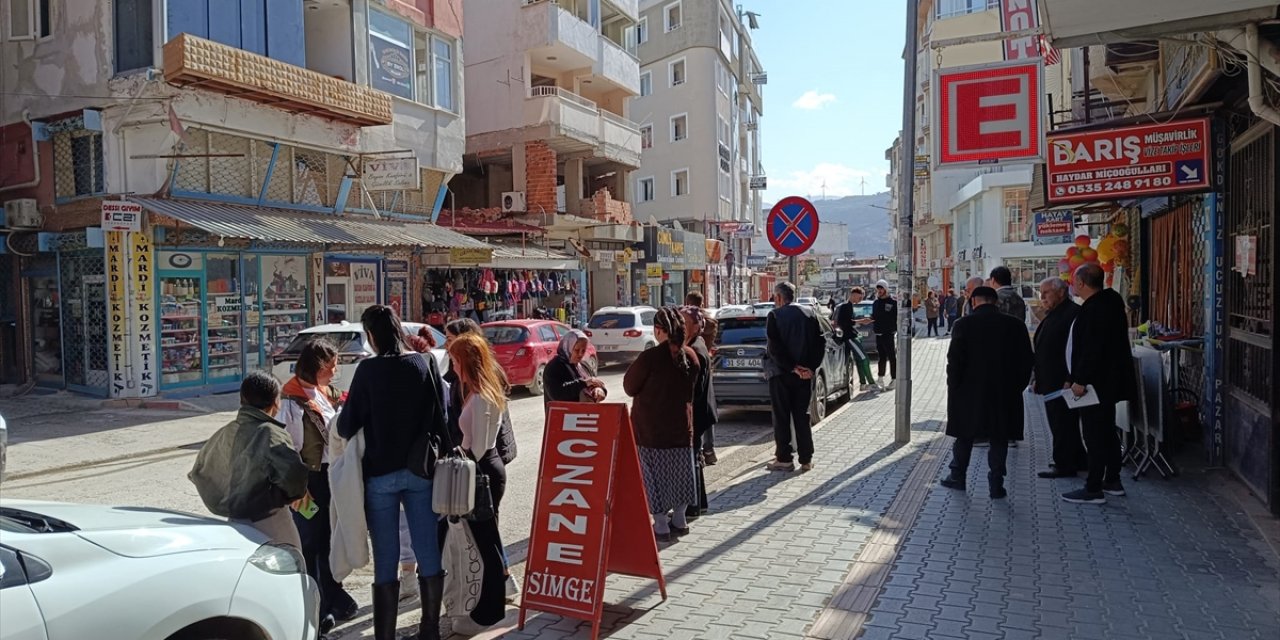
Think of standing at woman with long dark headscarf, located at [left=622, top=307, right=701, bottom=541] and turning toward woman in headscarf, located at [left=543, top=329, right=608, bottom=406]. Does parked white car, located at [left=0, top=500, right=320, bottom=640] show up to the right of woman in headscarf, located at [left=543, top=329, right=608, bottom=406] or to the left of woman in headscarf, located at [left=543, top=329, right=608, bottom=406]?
left

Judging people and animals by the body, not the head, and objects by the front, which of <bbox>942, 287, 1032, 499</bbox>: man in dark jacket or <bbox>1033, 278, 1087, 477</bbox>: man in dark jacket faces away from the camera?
<bbox>942, 287, 1032, 499</bbox>: man in dark jacket

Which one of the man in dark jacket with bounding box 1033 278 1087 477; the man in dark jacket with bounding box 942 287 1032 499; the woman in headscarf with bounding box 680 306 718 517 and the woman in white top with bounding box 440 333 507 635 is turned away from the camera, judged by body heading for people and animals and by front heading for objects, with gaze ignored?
the man in dark jacket with bounding box 942 287 1032 499

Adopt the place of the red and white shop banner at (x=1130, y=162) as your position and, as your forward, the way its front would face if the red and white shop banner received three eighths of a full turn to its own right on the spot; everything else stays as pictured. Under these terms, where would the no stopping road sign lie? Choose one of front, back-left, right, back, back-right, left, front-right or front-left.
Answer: front-left

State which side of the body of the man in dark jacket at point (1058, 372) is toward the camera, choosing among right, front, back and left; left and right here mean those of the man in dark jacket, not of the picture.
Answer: left

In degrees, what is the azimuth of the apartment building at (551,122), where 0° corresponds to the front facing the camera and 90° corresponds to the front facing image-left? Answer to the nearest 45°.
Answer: approximately 315°

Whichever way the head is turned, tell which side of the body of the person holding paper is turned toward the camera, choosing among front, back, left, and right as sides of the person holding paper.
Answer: left

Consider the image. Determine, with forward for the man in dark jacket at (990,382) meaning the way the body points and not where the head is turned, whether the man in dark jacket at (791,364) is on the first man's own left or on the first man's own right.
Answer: on the first man's own left

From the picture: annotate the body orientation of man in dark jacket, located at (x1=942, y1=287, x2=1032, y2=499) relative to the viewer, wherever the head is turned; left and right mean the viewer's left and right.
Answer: facing away from the viewer

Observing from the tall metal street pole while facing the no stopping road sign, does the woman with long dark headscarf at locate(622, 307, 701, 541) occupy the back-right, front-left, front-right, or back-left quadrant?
front-left

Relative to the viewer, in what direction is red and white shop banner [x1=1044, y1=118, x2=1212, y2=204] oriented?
toward the camera

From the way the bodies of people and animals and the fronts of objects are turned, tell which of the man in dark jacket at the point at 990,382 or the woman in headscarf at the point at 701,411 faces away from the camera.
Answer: the man in dark jacket

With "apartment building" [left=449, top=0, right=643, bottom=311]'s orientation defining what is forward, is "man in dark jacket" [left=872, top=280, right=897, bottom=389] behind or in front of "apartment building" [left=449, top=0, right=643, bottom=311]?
in front

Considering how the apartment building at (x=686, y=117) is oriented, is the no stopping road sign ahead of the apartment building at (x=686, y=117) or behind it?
ahead

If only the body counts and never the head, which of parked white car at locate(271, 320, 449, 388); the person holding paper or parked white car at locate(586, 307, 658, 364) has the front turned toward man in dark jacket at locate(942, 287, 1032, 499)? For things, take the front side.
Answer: the person holding paper

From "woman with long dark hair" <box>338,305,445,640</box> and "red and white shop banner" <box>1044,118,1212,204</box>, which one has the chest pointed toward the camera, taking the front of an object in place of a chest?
the red and white shop banner

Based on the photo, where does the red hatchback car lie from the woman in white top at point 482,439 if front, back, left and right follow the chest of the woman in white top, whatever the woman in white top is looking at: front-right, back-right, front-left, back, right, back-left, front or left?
right

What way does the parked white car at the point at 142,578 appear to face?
to the viewer's right

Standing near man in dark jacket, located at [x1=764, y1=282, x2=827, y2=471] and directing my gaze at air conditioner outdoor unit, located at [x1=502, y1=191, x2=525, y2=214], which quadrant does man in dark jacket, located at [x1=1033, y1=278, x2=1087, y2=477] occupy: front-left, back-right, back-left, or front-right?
back-right
